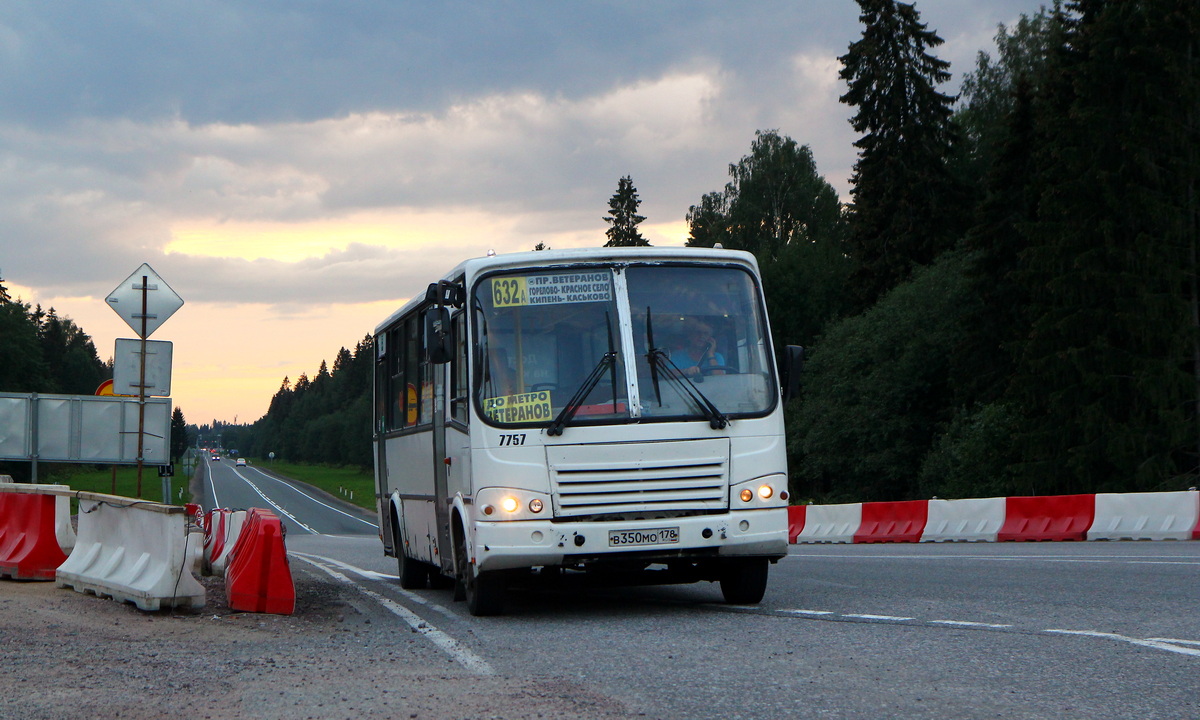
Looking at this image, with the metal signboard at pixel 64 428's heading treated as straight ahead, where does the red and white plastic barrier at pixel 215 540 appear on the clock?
The red and white plastic barrier is roughly at 5 o'clock from the metal signboard.

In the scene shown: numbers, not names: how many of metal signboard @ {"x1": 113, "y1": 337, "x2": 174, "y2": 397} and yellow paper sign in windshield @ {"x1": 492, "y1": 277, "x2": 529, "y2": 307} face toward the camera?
1

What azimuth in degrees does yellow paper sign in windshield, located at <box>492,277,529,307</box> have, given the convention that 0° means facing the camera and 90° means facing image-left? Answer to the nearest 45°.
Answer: approximately 0°

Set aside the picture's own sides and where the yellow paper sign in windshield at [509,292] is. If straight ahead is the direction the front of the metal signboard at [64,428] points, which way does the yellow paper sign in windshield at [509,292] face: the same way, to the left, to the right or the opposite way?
the opposite way

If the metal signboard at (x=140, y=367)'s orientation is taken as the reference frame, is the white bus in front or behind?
behind

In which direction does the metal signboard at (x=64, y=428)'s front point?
away from the camera

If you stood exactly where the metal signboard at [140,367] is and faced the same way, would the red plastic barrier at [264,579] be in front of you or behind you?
behind

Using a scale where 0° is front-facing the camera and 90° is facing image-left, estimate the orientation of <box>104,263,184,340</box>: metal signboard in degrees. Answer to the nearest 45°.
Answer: approximately 180°

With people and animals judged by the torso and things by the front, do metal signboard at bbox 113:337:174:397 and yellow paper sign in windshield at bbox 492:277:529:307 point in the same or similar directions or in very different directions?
very different directions

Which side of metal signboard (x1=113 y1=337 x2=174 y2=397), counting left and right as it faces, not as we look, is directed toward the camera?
back

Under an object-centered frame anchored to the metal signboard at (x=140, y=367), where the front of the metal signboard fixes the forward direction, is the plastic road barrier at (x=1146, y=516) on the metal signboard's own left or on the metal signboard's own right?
on the metal signboard's own right

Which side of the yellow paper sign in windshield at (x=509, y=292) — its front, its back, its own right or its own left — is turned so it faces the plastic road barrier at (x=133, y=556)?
right
